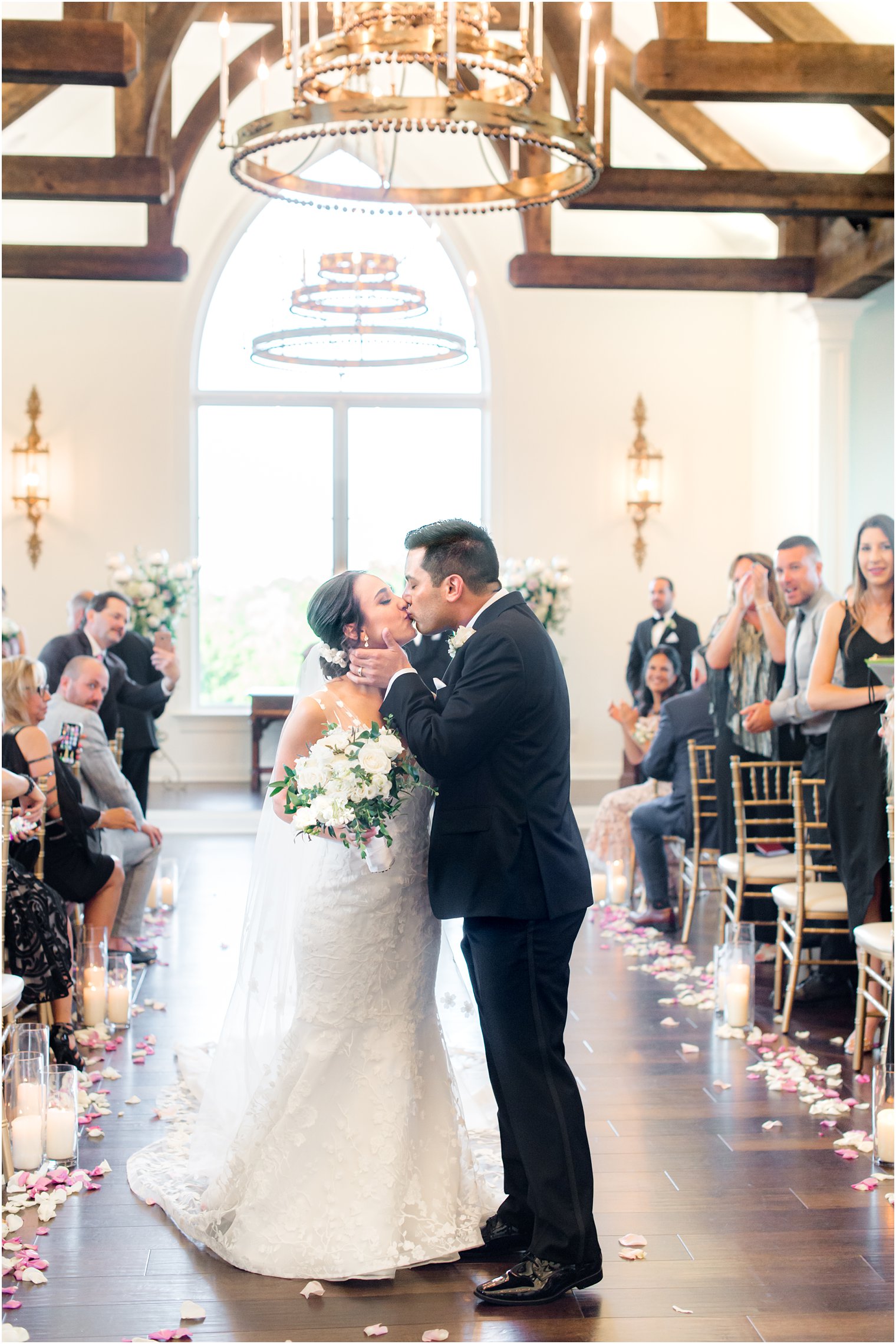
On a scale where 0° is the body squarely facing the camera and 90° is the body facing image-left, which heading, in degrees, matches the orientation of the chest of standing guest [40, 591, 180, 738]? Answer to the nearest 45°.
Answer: approximately 315°

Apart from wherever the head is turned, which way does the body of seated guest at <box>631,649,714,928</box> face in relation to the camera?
to the viewer's left

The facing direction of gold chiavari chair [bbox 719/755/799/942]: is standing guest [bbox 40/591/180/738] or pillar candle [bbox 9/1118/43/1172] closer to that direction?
the standing guest

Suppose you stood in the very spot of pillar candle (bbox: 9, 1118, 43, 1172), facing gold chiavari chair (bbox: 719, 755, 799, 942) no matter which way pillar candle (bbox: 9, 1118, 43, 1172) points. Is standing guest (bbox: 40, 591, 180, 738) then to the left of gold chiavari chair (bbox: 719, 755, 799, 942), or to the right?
left

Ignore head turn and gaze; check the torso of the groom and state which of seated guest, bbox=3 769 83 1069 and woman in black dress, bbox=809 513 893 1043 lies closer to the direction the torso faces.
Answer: the seated guest

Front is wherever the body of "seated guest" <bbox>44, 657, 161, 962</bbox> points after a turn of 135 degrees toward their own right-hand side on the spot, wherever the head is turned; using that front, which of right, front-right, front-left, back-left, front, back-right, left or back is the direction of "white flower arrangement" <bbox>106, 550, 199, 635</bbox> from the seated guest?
back-right

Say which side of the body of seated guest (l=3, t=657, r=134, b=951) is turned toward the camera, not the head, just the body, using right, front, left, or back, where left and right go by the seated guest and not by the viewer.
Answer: right

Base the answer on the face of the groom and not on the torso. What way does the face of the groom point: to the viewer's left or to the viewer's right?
to the viewer's left

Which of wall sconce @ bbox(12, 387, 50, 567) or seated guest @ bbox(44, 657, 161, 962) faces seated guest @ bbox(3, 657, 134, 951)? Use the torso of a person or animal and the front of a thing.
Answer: the wall sconce

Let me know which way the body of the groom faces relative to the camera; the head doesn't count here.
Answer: to the viewer's left

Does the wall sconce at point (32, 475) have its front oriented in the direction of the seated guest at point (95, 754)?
yes

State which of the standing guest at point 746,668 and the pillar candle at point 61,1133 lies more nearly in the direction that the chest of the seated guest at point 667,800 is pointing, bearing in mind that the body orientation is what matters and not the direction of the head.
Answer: the pillar candle
